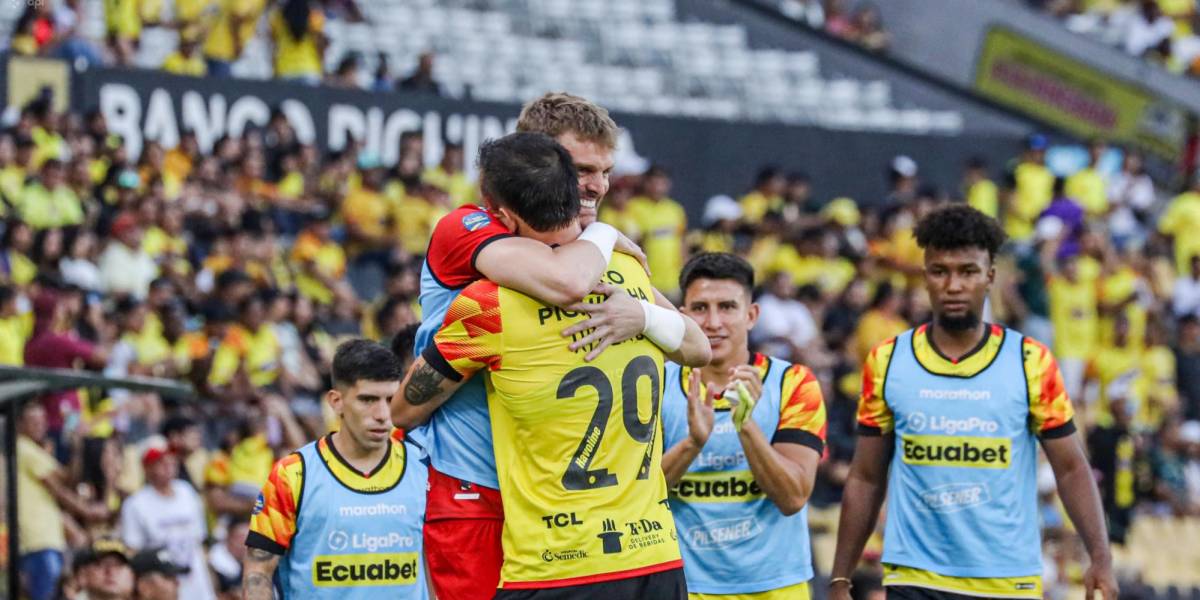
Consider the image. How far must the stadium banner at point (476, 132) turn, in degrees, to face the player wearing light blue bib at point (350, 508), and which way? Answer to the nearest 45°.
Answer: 0° — it already faces them

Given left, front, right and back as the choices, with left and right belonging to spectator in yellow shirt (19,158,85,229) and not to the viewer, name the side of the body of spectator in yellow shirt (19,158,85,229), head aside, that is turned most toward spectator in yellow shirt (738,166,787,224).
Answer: left

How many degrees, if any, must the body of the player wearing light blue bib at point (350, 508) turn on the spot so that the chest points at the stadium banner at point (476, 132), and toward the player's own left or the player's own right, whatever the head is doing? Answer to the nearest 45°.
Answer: approximately 135° to the player's own left

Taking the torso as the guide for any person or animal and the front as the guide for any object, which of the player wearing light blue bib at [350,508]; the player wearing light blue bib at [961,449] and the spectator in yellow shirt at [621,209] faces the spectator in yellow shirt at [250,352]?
the spectator in yellow shirt at [621,209]

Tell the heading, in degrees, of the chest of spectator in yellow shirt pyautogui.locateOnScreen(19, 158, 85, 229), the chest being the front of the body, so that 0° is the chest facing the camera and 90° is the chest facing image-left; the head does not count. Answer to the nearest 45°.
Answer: approximately 0°

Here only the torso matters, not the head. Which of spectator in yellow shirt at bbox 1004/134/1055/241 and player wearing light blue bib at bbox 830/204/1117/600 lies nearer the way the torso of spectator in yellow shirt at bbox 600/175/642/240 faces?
the player wearing light blue bib
